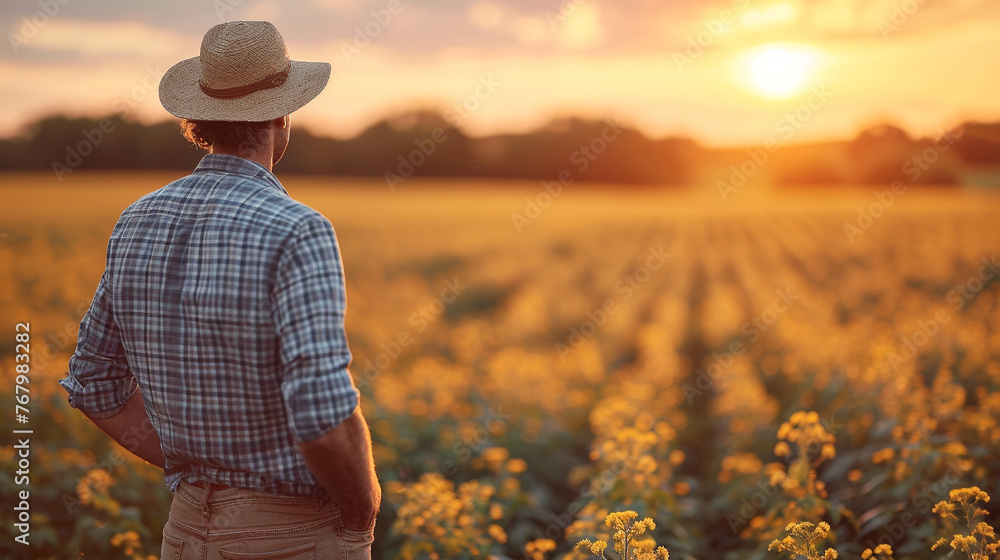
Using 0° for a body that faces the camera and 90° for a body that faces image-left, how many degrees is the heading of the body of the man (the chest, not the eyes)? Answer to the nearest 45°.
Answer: approximately 225°

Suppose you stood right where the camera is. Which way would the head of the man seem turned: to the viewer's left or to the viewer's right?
to the viewer's right
